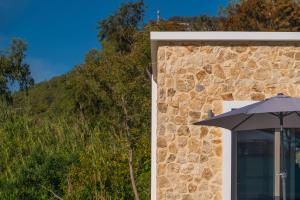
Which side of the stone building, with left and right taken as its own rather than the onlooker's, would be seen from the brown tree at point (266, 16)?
back

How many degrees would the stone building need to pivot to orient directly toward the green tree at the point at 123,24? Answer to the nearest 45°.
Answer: approximately 180°

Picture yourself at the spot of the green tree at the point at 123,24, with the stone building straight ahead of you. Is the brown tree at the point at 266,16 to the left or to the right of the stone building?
left

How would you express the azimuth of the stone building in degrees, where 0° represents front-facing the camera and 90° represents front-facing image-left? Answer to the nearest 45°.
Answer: approximately 0°

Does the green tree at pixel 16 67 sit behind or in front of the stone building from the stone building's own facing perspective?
behind

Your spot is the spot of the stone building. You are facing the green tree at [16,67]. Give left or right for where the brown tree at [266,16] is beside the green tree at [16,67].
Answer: right
